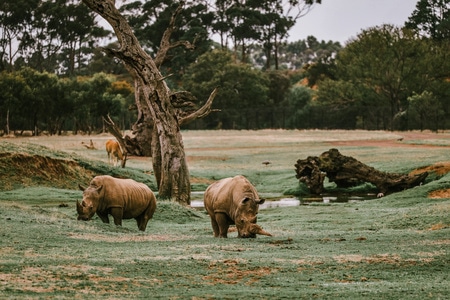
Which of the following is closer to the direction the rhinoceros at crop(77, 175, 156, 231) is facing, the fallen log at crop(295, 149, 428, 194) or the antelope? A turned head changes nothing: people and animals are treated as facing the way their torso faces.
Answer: the antelope

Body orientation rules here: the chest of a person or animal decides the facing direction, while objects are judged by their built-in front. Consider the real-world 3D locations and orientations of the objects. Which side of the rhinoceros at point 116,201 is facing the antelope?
right

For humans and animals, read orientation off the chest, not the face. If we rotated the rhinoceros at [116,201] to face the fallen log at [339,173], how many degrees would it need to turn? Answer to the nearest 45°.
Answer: approximately 135° to its right

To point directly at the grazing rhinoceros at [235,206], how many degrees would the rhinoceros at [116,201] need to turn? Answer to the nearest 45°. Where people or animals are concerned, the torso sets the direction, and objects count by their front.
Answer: approximately 135° to its left

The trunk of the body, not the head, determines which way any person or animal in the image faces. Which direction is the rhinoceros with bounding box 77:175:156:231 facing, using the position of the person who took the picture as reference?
facing to the left of the viewer

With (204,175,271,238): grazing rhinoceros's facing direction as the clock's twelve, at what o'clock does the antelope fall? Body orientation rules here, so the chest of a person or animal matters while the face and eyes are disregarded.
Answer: The antelope is roughly at 7 o'clock from the grazing rhinoceros.

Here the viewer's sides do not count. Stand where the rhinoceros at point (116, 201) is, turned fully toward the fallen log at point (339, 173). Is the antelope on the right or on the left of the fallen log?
left

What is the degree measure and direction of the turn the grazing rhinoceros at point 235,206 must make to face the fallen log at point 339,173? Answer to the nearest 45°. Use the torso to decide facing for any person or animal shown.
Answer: approximately 135° to its left

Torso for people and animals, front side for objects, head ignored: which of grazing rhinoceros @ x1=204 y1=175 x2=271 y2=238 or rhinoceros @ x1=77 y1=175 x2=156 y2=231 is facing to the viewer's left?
the rhinoceros

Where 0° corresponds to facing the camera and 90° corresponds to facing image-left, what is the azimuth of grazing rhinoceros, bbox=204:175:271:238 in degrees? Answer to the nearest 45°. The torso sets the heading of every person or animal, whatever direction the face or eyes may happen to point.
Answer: approximately 315°

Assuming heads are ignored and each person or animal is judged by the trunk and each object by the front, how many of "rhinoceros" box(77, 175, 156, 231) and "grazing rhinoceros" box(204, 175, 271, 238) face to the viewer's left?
1
